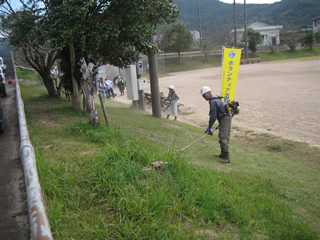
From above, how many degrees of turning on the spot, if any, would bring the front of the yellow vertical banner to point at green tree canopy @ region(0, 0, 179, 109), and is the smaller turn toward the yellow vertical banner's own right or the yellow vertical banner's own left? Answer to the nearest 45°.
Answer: approximately 90° to the yellow vertical banner's own right

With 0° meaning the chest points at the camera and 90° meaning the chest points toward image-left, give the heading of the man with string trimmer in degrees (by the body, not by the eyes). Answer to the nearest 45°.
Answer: approximately 90°

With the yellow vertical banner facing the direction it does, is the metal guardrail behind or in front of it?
in front
